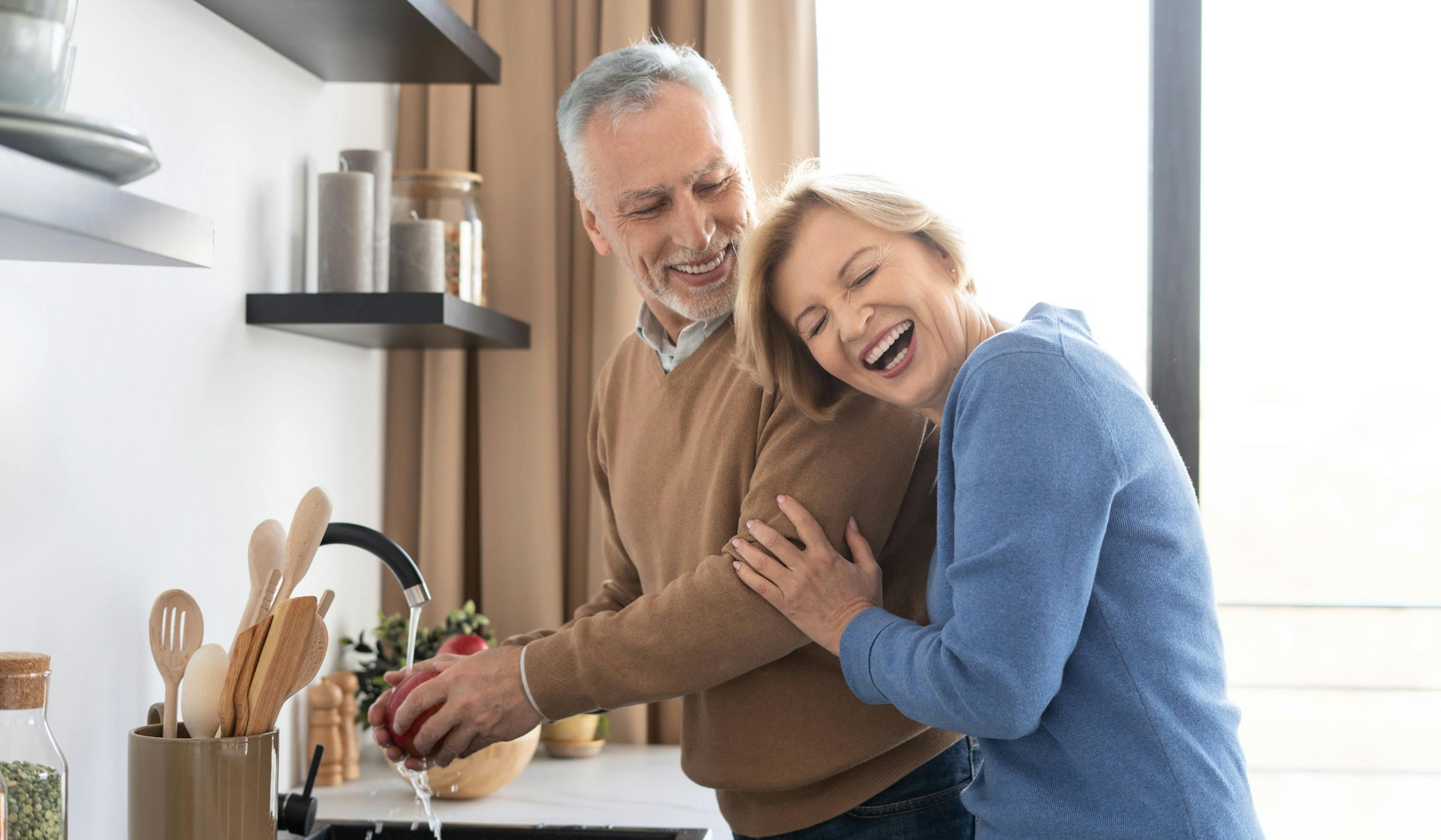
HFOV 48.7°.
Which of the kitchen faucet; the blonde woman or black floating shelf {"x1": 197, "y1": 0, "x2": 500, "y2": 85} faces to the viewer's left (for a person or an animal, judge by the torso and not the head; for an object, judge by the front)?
the blonde woman

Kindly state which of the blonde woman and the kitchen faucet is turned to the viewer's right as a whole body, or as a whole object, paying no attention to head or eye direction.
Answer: the kitchen faucet

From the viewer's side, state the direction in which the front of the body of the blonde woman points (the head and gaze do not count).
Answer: to the viewer's left

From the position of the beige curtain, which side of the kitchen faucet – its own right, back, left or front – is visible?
left

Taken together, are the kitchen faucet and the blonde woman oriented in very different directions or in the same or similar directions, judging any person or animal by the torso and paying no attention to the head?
very different directions

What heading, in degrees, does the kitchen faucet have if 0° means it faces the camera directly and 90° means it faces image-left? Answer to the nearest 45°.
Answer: approximately 270°
